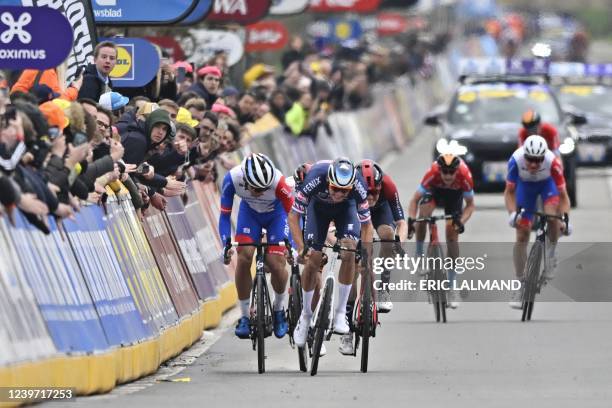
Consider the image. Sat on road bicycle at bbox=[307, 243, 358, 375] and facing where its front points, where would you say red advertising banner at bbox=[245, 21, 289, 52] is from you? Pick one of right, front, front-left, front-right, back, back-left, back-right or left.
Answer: back

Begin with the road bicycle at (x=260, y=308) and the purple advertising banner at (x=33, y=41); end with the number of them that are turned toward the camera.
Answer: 2

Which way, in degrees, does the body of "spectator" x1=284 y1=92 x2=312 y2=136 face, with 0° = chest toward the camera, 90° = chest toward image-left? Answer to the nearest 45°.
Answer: approximately 270°

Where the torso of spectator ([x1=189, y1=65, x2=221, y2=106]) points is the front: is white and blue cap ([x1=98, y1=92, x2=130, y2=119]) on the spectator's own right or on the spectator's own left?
on the spectator's own right

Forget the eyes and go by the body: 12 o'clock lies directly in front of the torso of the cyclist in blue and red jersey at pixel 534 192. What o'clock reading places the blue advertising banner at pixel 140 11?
The blue advertising banner is roughly at 3 o'clock from the cyclist in blue and red jersey.

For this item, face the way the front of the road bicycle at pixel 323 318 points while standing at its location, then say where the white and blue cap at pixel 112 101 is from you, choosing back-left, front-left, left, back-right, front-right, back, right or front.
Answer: back-right
